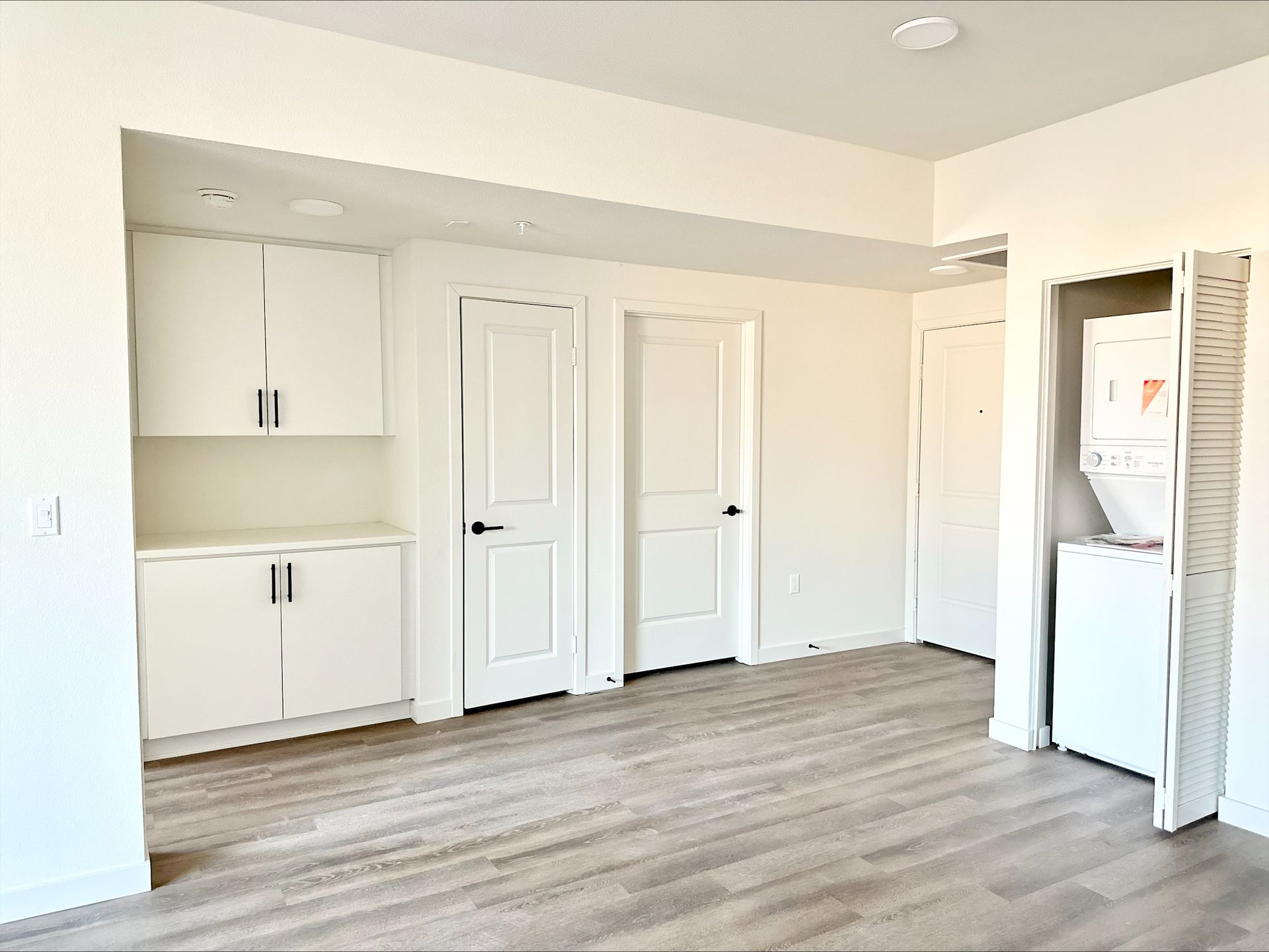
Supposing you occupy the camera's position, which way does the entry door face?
facing the viewer and to the left of the viewer

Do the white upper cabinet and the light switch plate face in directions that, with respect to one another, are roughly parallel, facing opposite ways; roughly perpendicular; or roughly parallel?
roughly parallel

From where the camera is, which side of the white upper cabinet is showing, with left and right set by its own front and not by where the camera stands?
front

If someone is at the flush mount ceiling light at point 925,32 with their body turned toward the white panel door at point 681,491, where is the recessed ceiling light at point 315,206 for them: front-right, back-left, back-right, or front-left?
front-left

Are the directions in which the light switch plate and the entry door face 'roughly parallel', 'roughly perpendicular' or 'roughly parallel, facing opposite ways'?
roughly perpendicular

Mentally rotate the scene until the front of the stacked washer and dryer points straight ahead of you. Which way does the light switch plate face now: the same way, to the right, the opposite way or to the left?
to the left

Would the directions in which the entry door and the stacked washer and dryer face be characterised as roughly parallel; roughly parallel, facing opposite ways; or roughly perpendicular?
roughly parallel

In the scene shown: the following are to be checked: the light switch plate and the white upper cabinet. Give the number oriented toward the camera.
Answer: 2

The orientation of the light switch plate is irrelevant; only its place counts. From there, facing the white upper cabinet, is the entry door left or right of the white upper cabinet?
right

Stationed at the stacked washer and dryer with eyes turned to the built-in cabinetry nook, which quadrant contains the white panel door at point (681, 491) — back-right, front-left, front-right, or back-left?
front-right

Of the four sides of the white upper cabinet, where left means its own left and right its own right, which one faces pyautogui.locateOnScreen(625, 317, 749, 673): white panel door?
left

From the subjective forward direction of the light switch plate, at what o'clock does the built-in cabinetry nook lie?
The built-in cabinetry nook is roughly at 7 o'clock from the light switch plate.

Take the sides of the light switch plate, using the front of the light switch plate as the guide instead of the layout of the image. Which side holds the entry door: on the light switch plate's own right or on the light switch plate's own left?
on the light switch plate's own left
